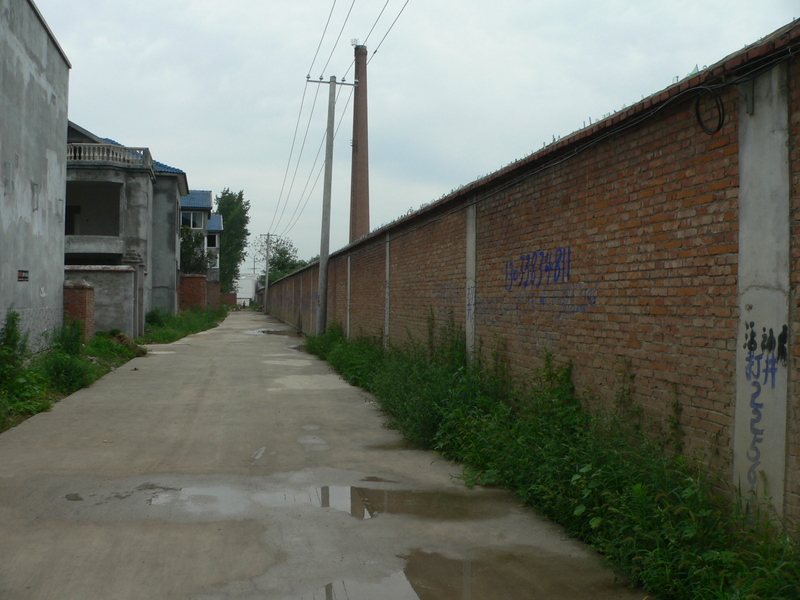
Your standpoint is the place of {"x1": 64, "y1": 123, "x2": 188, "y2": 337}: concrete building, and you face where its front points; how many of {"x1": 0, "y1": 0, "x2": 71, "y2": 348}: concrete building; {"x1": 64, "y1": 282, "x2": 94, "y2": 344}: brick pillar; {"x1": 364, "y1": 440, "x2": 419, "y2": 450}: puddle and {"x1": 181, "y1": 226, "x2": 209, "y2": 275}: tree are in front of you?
3

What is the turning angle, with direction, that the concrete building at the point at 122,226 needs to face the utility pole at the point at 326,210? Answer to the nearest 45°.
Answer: approximately 45° to its left

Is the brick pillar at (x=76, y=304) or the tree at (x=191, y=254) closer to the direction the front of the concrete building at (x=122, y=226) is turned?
the brick pillar

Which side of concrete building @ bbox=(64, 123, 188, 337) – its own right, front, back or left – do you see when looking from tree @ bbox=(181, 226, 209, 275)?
back

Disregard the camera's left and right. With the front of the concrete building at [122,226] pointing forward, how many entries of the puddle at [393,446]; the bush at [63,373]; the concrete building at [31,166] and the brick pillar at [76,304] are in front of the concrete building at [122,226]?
4

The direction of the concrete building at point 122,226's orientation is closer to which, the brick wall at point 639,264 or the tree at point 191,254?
the brick wall

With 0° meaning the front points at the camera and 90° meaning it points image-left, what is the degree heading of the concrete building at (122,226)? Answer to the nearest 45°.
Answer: approximately 0°

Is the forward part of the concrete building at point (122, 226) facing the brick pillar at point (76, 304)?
yes

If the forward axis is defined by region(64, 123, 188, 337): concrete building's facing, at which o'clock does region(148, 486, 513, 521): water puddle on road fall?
The water puddle on road is roughly at 12 o'clock from the concrete building.

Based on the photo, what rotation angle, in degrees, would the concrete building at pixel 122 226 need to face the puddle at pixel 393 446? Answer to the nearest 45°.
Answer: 0° — it already faces it

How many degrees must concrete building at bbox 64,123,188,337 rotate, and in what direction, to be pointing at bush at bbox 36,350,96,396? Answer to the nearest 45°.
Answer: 0° — it already faces it
